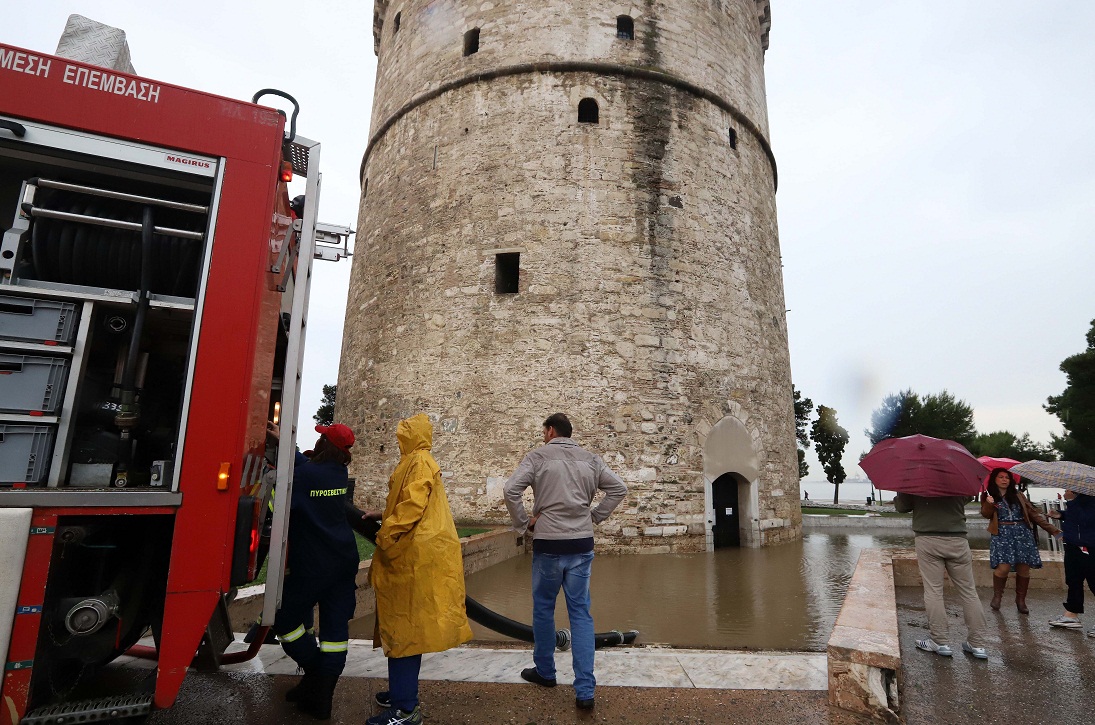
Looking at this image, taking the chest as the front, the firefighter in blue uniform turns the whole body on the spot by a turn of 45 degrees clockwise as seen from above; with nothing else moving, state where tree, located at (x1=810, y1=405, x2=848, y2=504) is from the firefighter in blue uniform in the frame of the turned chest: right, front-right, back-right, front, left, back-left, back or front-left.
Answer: front-right

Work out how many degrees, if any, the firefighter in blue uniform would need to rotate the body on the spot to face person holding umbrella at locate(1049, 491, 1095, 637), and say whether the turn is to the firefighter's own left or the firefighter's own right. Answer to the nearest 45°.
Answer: approximately 135° to the firefighter's own right

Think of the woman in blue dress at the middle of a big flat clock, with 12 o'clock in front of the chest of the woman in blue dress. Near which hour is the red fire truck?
The red fire truck is roughly at 1 o'clock from the woman in blue dress.

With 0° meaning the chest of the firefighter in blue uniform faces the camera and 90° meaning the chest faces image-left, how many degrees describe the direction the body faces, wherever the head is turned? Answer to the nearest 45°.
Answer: approximately 135°
